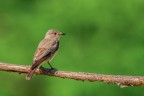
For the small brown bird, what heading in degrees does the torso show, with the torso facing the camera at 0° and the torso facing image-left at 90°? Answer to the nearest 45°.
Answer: approximately 270°
